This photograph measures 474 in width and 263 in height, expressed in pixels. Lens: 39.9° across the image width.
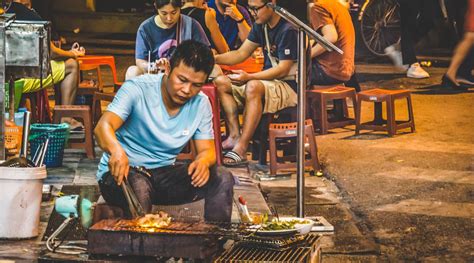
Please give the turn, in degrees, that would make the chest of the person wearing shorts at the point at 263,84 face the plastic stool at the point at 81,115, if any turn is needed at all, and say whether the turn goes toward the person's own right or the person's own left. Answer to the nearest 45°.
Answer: approximately 45° to the person's own right

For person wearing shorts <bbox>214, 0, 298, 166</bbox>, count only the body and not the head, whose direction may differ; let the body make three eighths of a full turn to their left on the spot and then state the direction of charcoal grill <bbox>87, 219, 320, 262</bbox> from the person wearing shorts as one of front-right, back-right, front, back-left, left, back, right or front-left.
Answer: right

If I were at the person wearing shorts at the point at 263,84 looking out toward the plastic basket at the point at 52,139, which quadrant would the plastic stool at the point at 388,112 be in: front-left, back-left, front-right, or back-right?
back-right

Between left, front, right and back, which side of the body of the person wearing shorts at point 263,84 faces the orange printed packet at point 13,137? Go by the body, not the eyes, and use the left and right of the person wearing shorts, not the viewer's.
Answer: front

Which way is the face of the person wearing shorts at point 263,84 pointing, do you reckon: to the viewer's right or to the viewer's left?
to the viewer's left

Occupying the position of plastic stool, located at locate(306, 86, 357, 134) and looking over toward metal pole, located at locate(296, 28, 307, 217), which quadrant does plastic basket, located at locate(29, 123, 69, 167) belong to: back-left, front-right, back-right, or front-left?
front-right

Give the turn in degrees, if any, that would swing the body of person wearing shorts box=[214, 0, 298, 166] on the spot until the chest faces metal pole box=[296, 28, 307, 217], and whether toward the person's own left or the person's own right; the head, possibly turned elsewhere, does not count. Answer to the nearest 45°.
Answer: approximately 45° to the person's own left

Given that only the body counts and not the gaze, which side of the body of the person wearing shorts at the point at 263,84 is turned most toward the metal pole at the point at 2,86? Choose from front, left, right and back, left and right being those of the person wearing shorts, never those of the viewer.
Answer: front

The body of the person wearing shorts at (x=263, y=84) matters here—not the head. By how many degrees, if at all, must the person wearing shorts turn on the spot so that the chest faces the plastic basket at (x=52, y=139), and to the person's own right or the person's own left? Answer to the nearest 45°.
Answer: approximately 45° to the person's own right

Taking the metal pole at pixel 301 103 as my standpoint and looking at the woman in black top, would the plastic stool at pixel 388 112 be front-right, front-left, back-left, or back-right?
front-right

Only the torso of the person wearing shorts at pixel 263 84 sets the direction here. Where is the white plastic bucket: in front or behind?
in front

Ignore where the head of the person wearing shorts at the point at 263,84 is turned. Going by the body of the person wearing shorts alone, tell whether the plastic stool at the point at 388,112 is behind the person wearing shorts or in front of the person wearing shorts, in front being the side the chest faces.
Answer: behind

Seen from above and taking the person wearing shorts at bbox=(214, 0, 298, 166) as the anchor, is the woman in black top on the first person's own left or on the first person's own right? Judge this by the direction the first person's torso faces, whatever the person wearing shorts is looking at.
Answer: on the first person's own right

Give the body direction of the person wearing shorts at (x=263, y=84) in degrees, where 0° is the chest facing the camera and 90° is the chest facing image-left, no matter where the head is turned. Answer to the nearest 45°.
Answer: approximately 45°
